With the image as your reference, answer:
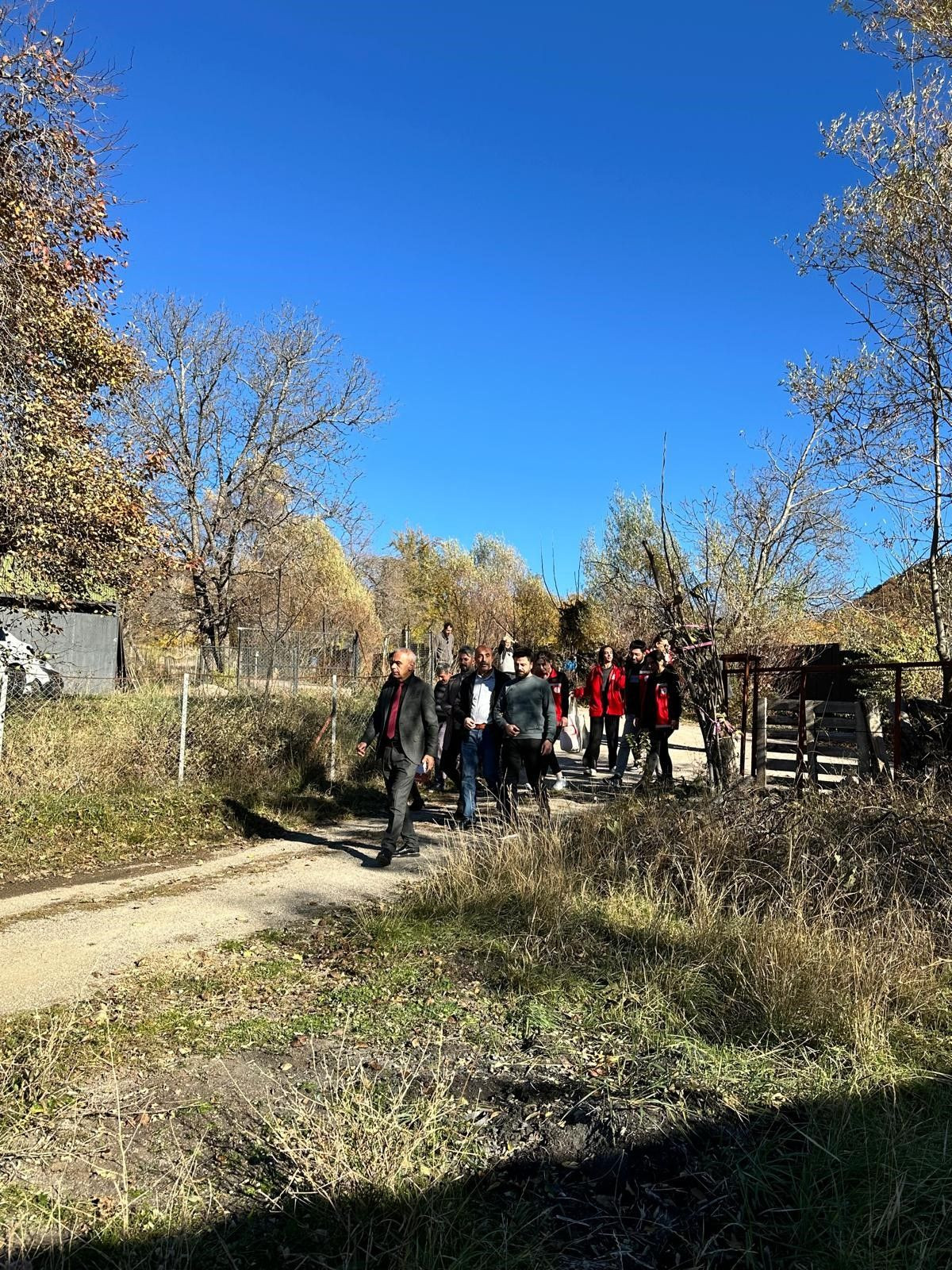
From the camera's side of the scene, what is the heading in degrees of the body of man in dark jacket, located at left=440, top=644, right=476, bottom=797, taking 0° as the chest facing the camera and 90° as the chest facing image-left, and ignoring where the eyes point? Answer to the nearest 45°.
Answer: approximately 45°

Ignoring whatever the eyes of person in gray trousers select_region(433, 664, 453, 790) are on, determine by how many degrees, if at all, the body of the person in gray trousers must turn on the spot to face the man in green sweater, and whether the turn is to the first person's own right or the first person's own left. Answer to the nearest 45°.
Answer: approximately 45° to the first person's own left

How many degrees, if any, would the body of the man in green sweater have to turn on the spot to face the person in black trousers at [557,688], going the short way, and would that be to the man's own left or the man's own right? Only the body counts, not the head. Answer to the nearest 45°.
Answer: approximately 180°

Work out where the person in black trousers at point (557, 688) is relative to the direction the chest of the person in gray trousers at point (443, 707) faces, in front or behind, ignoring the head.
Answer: behind

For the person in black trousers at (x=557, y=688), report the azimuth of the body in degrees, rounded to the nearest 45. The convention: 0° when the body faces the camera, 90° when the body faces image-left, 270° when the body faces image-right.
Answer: approximately 45°

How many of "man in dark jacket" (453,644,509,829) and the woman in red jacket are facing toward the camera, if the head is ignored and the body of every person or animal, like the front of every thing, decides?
2

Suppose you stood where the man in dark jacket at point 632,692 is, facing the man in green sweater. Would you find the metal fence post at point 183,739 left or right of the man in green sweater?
right

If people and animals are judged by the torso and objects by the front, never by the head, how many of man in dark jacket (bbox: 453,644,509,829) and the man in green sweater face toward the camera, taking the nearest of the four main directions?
2

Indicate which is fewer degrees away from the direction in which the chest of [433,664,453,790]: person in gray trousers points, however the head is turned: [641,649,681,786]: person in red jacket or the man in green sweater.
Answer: the man in green sweater

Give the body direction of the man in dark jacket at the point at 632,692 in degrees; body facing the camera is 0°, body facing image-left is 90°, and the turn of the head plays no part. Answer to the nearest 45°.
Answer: approximately 45°

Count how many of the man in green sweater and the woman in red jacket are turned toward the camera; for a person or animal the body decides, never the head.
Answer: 2

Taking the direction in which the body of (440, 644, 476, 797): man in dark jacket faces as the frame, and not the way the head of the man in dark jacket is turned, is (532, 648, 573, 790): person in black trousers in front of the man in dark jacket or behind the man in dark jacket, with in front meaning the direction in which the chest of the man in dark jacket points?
behind

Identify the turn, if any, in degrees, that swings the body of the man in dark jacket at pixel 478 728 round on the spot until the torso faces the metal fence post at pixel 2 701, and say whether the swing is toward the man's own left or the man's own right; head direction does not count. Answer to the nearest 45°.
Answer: approximately 90° to the man's own right

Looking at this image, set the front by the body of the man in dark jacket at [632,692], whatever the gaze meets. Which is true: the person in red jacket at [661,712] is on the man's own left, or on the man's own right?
on the man's own left
